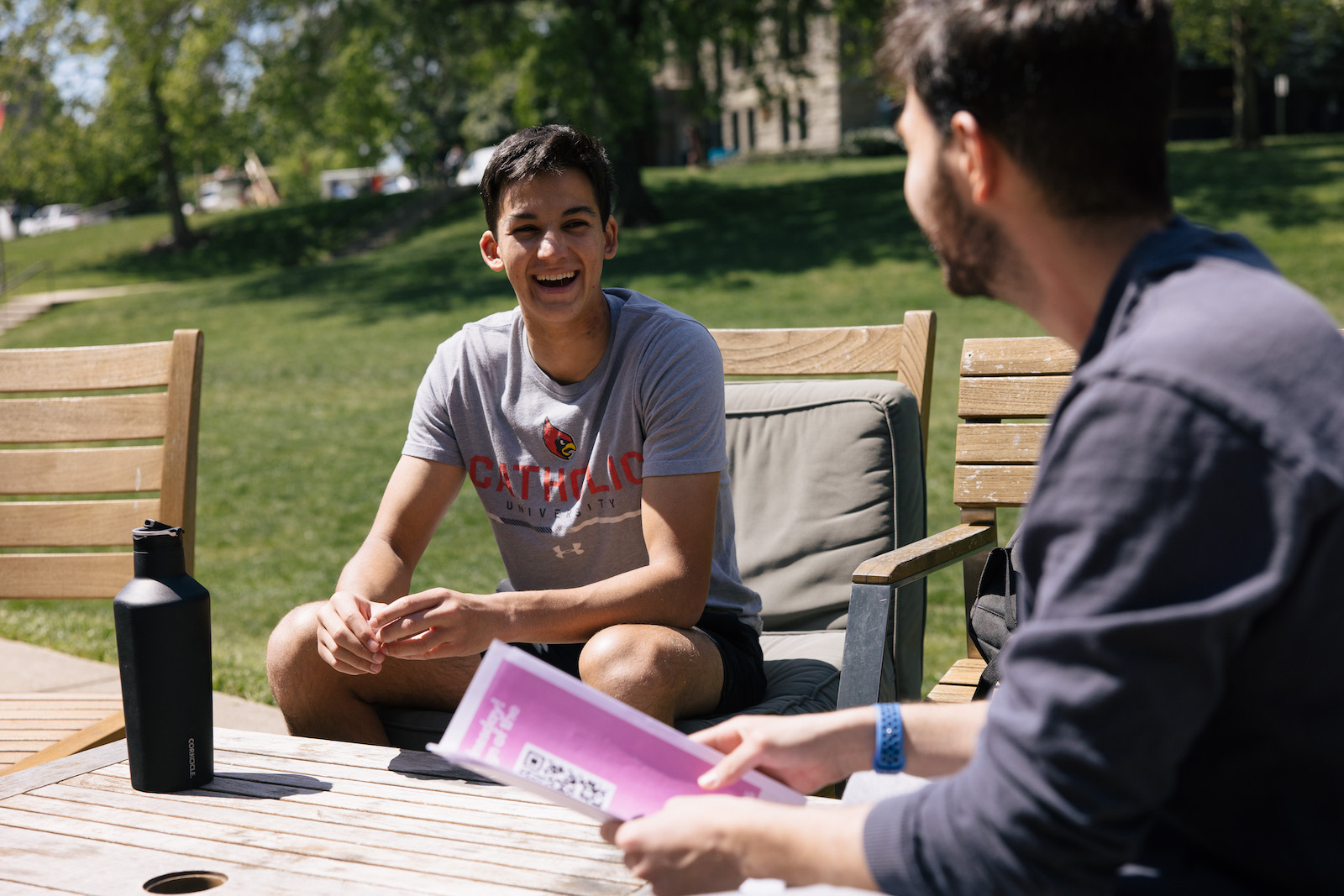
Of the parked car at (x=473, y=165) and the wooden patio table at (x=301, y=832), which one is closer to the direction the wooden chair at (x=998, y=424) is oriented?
the wooden patio table

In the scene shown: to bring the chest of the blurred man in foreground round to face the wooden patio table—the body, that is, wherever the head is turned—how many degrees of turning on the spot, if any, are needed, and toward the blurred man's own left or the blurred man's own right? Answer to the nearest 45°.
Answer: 0° — they already face it

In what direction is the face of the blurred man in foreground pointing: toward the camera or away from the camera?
away from the camera

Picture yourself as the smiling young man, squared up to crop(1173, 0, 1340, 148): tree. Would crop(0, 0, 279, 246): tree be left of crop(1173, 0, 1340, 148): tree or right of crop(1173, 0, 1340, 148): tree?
left

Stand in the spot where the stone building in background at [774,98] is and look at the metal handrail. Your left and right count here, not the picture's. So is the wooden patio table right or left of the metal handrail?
left

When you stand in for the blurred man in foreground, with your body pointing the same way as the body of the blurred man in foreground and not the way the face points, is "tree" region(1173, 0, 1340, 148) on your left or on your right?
on your right

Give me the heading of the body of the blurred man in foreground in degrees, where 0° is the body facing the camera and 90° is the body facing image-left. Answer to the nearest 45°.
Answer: approximately 135°
